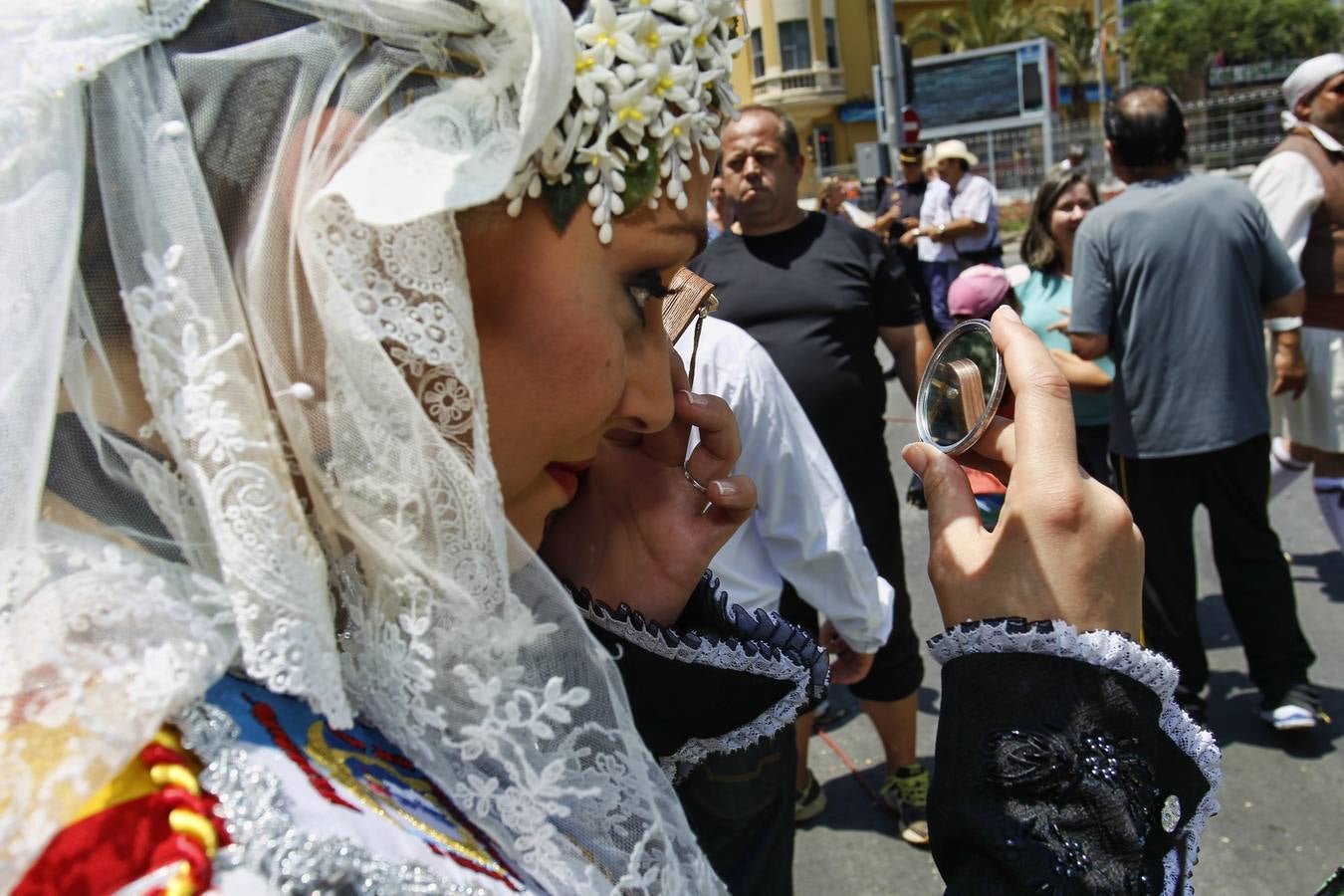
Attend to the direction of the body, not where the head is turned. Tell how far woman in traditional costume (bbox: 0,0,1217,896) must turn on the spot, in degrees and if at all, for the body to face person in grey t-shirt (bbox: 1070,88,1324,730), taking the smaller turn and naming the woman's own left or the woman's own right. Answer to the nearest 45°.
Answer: approximately 45° to the woman's own left

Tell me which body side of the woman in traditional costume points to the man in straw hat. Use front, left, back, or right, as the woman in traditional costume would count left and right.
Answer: left

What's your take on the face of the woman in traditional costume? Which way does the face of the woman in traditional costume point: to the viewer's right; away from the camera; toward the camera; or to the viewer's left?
to the viewer's right

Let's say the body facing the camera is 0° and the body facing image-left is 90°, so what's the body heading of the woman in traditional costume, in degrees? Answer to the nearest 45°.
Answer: approximately 270°

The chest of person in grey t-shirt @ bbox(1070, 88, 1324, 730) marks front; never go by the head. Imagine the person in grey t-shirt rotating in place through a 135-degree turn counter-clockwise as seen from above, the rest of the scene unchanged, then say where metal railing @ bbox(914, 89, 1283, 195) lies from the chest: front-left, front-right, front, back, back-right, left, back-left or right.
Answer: back-right

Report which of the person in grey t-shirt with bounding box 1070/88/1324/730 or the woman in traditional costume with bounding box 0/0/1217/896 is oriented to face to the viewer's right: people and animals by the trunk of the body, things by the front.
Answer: the woman in traditional costume

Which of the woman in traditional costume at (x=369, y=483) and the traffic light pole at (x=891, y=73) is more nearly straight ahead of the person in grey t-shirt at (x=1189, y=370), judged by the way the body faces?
the traffic light pole

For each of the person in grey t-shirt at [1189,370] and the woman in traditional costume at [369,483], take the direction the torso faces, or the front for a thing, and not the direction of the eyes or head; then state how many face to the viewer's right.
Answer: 1

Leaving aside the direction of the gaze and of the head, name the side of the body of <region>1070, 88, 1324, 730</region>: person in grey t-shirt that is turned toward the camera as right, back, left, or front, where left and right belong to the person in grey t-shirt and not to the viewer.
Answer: back

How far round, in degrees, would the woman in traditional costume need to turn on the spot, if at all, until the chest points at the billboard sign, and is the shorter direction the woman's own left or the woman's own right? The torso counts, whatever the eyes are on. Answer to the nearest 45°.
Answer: approximately 90° to the woman's own left
